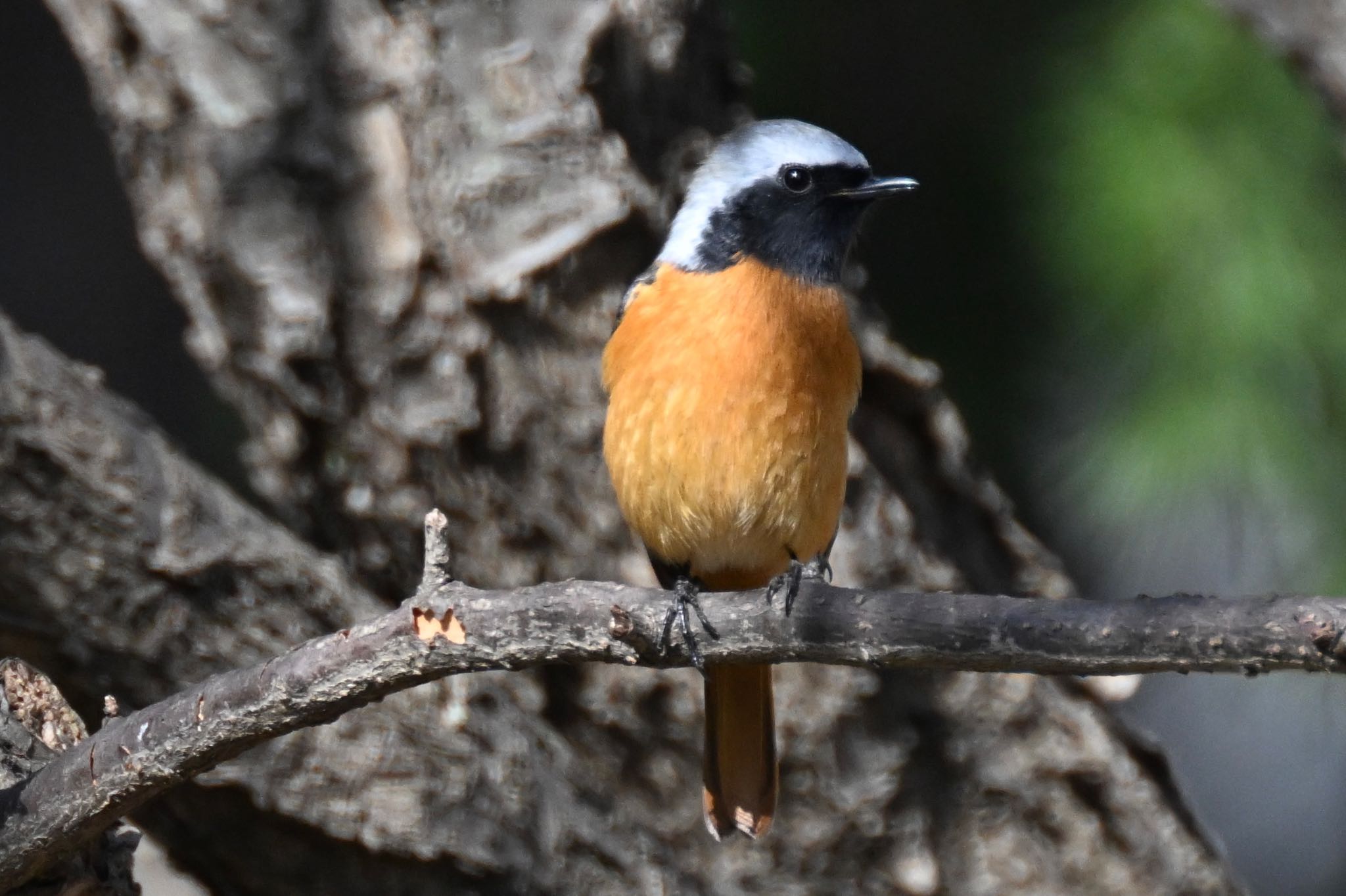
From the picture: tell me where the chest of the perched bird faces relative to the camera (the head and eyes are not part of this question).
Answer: toward the camera
